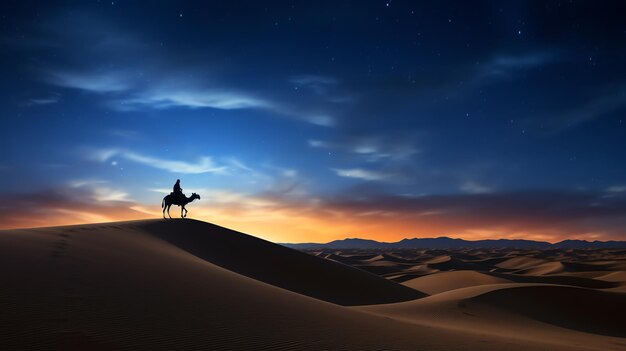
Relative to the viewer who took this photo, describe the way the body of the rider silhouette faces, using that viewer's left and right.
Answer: facing to the right of the viewer

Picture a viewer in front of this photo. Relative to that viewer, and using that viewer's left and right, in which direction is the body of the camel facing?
facing to the right of the viewer
